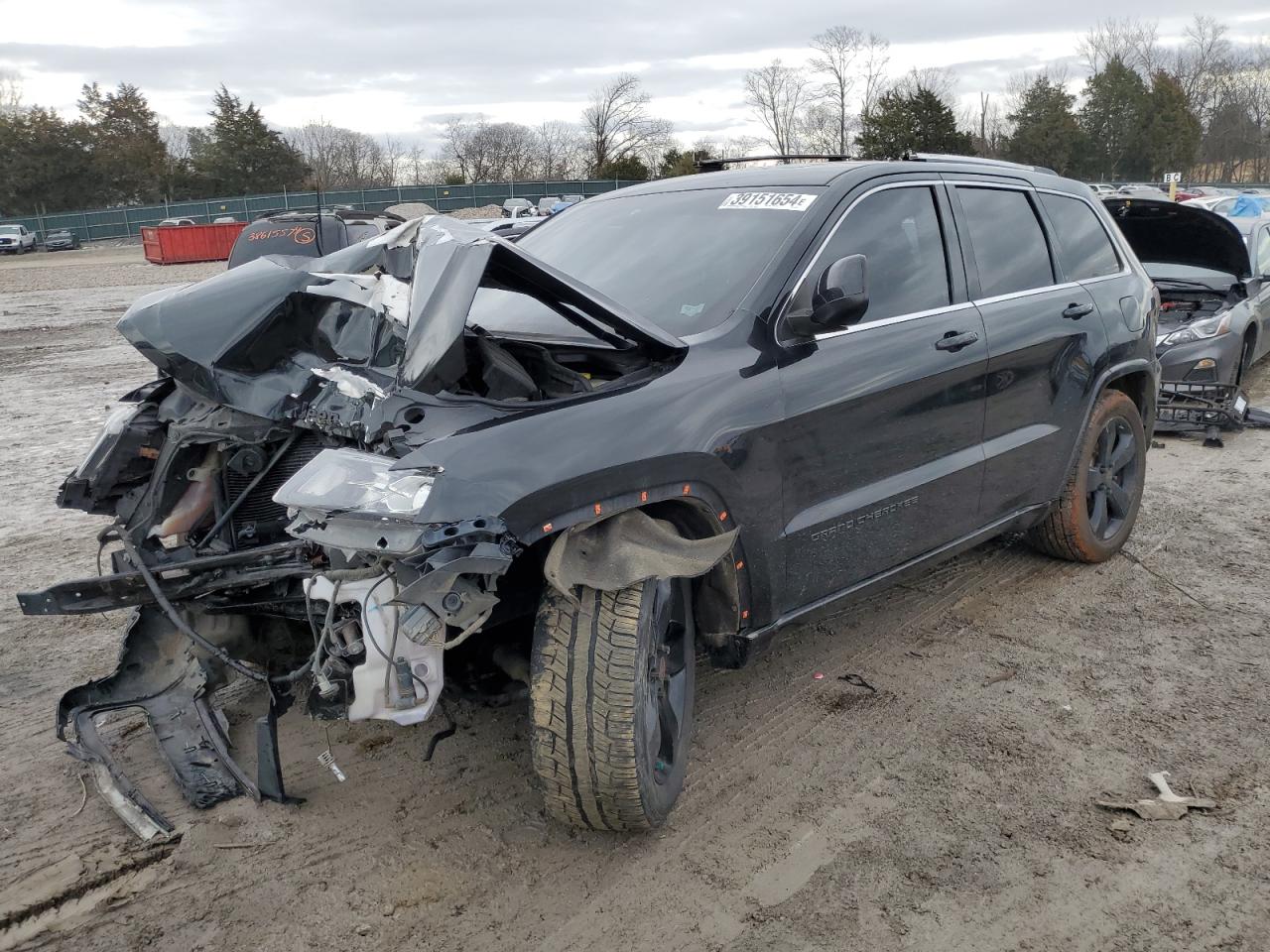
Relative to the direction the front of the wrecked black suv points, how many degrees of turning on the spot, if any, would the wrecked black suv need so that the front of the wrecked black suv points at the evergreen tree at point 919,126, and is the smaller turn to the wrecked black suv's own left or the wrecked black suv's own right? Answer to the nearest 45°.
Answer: approximately 135° to the wrecked black suv's own right

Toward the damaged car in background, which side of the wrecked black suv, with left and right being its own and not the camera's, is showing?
back

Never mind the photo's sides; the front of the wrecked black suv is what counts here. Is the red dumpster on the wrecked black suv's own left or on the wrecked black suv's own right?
on the wrecked black suv's own right

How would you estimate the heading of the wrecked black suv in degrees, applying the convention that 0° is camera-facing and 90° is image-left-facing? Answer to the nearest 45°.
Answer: approximately 45°

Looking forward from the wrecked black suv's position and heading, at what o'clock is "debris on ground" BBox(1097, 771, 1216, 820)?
The debris on ground is roughly at 8 o'clock from the wrecked black suv.
